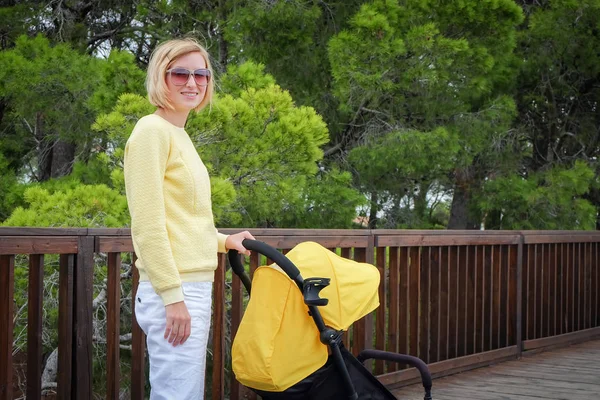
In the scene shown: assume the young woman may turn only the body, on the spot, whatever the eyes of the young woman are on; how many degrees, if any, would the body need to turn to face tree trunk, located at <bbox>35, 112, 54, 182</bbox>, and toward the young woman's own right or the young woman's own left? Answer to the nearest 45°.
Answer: approximately 135° to the young woman's own left

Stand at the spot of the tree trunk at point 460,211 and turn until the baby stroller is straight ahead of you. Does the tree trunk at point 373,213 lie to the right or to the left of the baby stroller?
right

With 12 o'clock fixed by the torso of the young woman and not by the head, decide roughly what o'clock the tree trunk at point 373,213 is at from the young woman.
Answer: The tree trunk is roughly at 8 o'clock from the young woman.

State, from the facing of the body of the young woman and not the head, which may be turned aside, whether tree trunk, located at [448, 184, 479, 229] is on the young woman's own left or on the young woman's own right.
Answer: on the young woman's own left

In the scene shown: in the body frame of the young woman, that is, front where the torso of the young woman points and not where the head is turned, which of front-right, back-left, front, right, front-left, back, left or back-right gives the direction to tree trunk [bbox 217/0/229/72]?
back-left

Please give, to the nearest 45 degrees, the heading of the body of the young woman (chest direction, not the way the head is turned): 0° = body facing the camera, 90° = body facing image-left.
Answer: approximately 315°
